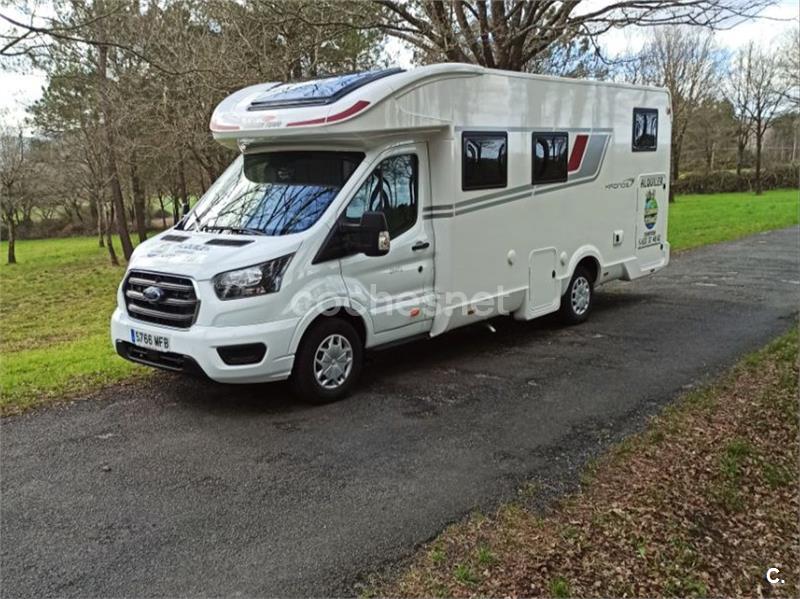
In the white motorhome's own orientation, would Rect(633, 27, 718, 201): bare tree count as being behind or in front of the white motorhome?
behind

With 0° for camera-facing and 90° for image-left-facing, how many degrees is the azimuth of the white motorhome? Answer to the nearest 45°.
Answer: approximately 45°

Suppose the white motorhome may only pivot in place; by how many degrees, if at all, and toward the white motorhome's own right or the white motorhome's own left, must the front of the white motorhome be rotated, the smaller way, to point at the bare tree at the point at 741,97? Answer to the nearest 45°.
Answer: approximately 180°

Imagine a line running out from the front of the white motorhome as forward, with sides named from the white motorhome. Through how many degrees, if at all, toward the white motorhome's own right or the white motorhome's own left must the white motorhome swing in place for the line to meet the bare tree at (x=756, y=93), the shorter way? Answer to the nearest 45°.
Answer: approximately 180°

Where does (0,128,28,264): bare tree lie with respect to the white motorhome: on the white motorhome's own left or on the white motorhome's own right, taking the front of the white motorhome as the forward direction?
on the white motorhome's own right

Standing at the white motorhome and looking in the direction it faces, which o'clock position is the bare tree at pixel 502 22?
The bare tree is roughly at 5 o'clock from the white motorhome.

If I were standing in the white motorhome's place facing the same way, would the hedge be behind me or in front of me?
behind
